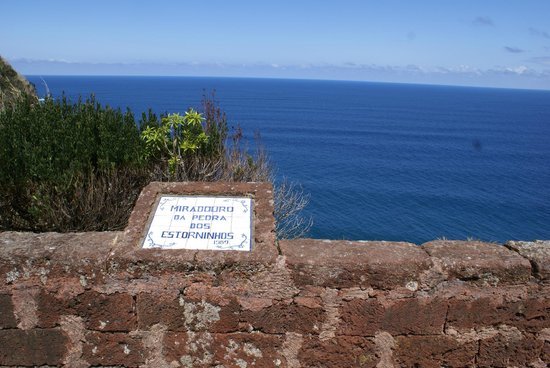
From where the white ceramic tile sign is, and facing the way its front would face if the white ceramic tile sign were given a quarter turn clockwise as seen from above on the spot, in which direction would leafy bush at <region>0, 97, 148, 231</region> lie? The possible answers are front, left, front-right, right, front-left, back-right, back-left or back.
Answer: front-right

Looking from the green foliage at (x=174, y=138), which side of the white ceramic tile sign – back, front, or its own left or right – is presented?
back

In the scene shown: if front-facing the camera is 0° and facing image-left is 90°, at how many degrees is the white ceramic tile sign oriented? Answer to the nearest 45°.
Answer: approximately 0°
